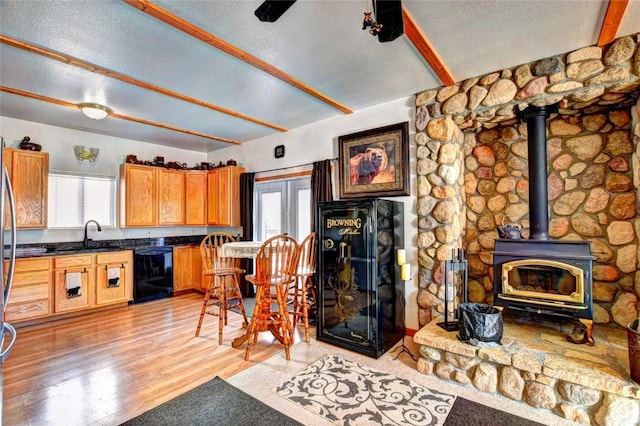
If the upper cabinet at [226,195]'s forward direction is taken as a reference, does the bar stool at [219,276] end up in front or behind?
in front

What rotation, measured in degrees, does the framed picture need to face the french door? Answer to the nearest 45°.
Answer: approximately 90° to its right

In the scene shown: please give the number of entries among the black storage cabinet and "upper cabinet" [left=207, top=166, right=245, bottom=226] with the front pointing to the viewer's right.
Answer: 0

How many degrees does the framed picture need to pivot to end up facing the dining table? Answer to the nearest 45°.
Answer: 0° — it already faces it

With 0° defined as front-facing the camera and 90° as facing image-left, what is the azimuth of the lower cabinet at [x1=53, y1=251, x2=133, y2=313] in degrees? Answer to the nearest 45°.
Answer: approximately 315°

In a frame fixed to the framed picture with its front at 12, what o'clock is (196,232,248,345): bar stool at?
The bar stool is roughly at 1 o'clock from the framed picture.

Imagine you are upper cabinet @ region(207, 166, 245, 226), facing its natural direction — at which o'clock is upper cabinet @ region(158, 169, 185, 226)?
upper cabinet @ region(158, 169, 185, 226) is roughly at 2 o'clock from upper cabinet @ region(207, 166, 245, 226).

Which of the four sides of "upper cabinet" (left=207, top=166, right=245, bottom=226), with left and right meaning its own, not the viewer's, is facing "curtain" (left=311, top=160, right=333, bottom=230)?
left
